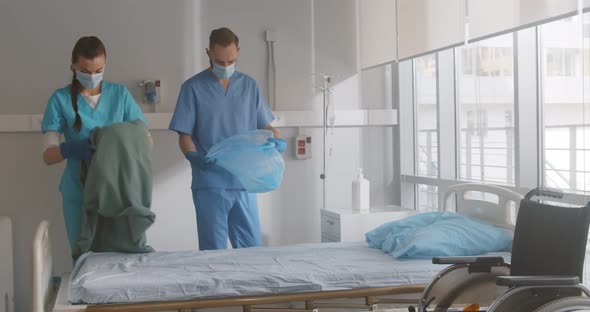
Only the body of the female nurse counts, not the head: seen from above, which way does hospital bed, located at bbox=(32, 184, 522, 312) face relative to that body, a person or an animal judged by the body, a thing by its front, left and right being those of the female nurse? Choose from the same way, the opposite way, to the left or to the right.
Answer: to the right

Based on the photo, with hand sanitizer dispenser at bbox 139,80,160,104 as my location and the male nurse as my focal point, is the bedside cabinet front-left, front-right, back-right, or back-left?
front-left

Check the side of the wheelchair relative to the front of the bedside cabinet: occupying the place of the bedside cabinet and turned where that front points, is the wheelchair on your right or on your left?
on your left

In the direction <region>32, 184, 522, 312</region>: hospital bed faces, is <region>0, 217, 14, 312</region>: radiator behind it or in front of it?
in front

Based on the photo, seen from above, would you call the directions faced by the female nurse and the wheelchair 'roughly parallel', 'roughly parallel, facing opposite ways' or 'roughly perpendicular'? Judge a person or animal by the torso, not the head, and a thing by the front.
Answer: roughly perpendicular

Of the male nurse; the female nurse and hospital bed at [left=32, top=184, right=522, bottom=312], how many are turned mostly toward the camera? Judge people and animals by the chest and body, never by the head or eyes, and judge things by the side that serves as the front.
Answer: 2

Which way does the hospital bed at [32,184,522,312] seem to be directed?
to the viewer's left

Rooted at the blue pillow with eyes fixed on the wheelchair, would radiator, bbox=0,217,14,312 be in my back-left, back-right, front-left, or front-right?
back-right

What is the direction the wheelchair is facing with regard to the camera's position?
facing the viewer and to the left of the viewer

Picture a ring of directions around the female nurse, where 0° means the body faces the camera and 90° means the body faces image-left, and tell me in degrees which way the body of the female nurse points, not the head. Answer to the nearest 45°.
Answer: approximately 0°

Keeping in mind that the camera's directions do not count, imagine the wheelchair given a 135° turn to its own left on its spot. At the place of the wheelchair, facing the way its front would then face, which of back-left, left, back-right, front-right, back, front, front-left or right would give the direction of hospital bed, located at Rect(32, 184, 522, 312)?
back

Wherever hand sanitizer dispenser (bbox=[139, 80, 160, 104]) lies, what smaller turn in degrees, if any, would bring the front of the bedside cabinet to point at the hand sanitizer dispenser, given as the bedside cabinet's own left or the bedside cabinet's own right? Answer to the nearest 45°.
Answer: approximately 45° to the bedside cabinet's own right

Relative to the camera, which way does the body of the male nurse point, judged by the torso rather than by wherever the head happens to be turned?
toward the camera
